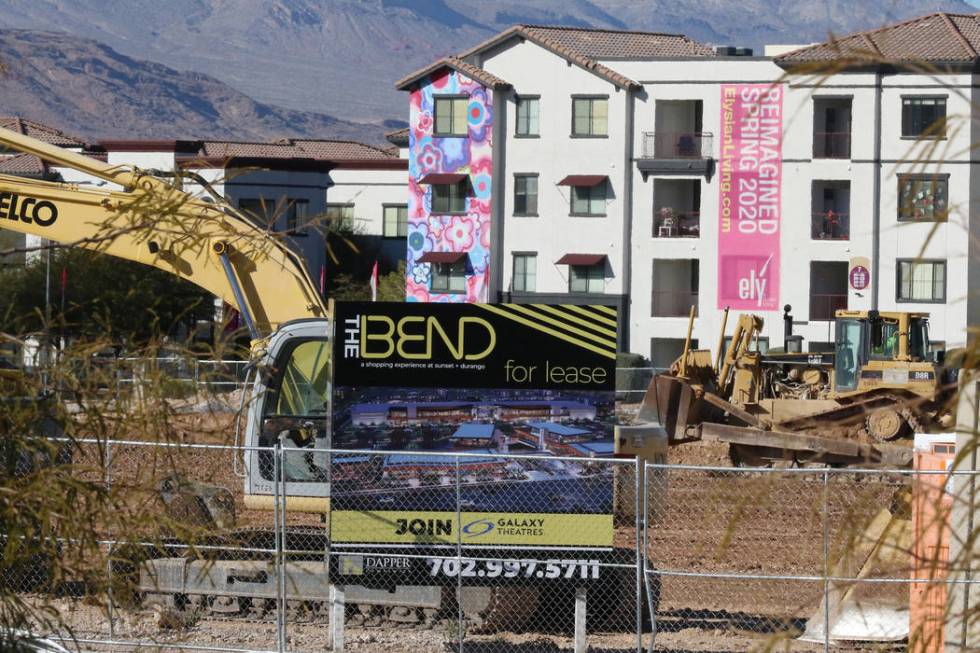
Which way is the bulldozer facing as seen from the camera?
to the viewer's left

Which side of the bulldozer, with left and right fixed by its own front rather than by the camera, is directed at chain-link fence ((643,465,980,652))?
left

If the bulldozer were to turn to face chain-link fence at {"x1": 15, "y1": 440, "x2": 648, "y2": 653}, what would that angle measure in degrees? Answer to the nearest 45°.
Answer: approximately 90° to its left

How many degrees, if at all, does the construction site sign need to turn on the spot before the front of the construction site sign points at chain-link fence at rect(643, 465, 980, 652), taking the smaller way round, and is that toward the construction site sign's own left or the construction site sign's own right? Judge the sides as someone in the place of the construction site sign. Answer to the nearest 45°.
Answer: approximately 135° to the construction site sign's own left

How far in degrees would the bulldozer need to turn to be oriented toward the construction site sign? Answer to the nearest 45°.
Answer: approximately 90° to its left

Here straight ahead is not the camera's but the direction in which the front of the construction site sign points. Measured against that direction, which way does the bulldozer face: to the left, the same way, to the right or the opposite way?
to the right

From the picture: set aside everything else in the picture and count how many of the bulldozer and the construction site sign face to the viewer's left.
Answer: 1
